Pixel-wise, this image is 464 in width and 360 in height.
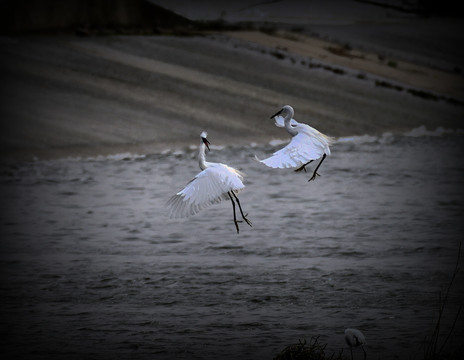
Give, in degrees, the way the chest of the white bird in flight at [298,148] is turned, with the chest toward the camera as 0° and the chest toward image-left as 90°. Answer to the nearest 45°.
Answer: approximately 90°
